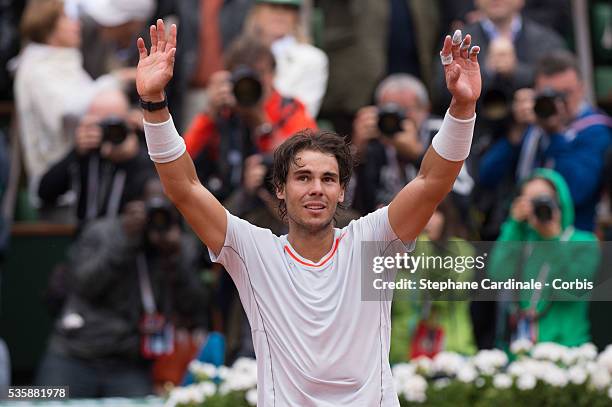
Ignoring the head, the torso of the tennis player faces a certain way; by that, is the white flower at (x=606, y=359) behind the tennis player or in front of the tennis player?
behind

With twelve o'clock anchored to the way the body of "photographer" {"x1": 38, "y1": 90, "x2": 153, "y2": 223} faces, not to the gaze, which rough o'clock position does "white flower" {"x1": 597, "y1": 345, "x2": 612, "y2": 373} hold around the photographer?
The white flower is roughly at 10 o'clock from the photographer.

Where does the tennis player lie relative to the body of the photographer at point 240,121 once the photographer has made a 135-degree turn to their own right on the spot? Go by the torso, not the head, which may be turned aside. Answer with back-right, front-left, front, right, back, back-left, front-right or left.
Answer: back-left

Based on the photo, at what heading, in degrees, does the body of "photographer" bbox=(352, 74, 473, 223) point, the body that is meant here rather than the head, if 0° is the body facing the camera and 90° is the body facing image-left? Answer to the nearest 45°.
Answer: approximately 0°

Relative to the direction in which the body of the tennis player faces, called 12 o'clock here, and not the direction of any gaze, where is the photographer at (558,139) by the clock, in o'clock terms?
The photographer is roughly at 7 o'clock from the tennis player.
